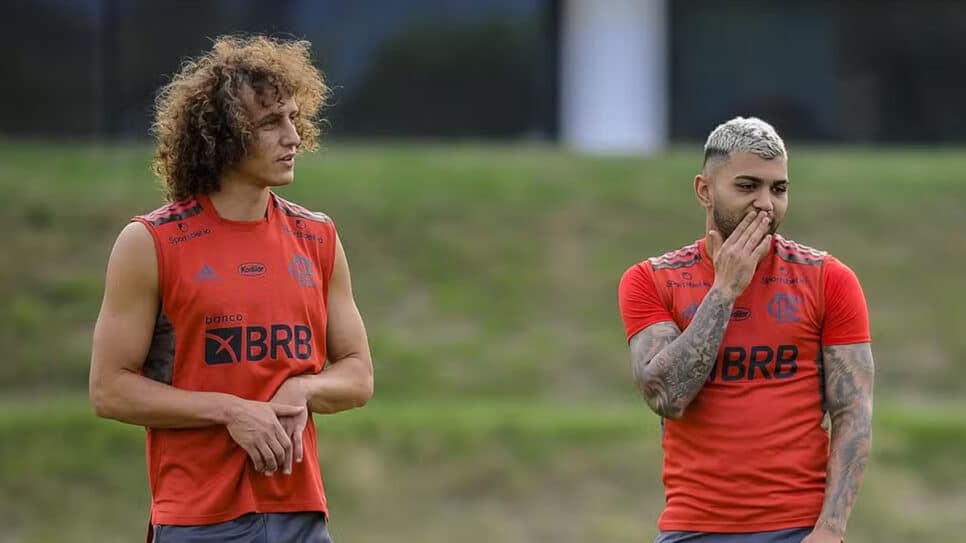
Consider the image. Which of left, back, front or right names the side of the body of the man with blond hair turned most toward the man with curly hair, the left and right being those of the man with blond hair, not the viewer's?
right

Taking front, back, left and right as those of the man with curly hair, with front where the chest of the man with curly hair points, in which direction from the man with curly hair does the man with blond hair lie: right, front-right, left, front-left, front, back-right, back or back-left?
front-left

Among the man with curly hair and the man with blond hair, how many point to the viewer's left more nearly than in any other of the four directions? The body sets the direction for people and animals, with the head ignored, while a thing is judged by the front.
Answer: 0

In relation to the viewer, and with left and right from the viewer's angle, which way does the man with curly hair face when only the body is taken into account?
facing the viewer and to the right of the viewer

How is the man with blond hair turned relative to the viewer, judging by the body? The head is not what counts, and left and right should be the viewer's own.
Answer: facing the viewer
